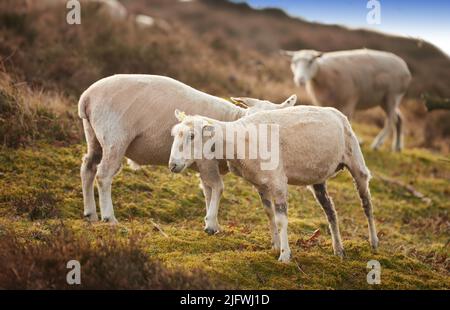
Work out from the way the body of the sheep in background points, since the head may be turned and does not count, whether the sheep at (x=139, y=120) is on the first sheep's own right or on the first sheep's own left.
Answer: on the first sheep's own left

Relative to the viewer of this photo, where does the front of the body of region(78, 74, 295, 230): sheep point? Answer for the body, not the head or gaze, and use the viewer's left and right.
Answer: facing to the right of the viewer

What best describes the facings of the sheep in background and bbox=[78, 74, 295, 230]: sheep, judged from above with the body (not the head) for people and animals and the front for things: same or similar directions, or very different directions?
very different directions

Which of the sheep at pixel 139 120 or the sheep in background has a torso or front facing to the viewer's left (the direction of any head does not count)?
the sheep in background

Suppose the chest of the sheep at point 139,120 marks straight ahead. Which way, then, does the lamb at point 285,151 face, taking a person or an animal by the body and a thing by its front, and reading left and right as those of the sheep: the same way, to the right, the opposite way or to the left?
the opposite way

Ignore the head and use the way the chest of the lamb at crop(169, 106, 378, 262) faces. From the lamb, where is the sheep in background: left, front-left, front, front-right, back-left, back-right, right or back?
right

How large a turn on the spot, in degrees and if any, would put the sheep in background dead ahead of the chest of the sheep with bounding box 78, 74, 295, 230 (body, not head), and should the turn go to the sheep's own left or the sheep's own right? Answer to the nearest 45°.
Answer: approximately 45° to the sheep's own left

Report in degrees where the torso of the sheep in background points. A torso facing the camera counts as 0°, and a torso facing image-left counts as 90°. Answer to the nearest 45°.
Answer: approximately 90°

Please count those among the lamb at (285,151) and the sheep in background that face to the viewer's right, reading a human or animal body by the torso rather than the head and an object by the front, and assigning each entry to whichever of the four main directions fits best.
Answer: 0

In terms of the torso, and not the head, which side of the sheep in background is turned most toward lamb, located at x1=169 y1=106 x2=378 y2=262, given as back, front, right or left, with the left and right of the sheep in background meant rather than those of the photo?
left

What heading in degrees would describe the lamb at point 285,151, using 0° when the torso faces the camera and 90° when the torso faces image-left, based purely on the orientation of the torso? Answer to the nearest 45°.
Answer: approximately 90°

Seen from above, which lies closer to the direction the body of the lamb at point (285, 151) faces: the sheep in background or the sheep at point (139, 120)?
the sheep
